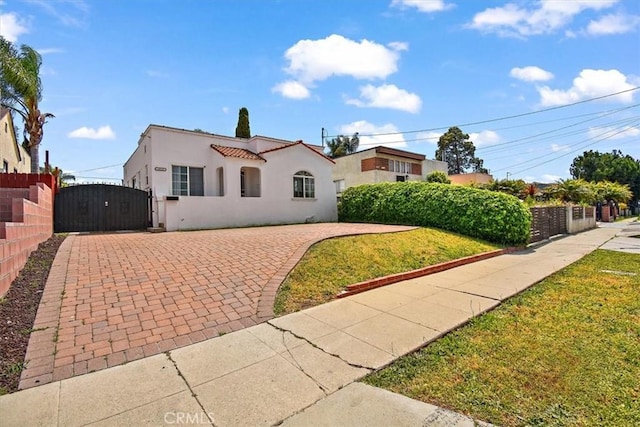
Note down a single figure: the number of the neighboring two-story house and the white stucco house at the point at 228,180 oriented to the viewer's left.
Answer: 0

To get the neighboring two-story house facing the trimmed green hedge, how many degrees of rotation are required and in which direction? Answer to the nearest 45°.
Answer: approximately 45° to its right

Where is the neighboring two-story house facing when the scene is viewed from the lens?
facing the viewer and to the right of the viewer

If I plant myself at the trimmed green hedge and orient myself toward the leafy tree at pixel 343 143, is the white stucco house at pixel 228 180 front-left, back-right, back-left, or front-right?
front-left

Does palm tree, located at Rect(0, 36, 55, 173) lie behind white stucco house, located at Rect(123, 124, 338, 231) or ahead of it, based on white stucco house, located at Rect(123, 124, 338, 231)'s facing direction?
behind

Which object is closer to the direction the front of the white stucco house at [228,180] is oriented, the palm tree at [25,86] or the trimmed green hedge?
the trimmed green hedge

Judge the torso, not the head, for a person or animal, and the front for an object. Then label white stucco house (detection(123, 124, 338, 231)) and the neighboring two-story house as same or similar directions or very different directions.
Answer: same or similar directions

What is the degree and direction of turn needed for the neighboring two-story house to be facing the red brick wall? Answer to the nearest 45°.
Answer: approximately 45° to its right

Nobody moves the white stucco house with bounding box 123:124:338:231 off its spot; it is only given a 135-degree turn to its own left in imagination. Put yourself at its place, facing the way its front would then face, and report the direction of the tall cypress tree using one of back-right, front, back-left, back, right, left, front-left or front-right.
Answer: front

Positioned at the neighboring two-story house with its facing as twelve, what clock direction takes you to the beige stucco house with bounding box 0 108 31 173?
The beige stucco house is roughly at 3 o'clock from the neighboring two-story house.

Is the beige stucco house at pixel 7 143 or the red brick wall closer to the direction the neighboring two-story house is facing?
the red brick wall

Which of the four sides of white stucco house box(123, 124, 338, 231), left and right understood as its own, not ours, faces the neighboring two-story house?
left

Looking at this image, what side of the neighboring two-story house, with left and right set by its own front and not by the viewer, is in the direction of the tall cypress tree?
right
